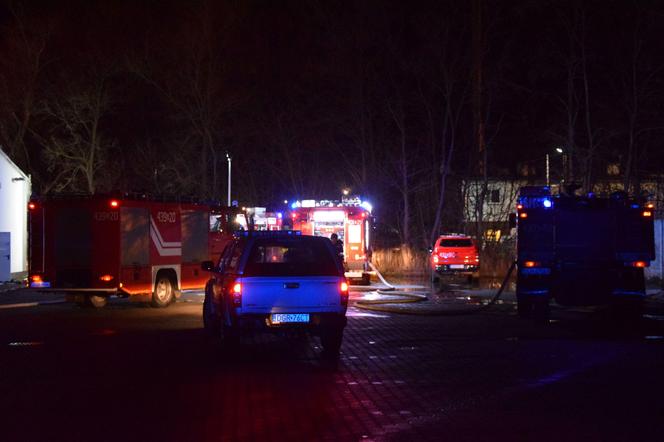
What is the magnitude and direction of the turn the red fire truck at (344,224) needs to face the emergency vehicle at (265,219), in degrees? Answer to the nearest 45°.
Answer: approximately 45° to its left

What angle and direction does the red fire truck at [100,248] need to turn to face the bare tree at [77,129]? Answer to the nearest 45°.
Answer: approximately 45° to its left

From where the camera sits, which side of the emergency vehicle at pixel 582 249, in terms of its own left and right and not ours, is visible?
back

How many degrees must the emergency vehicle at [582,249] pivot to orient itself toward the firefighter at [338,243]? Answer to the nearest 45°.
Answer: approximately 45° to its left

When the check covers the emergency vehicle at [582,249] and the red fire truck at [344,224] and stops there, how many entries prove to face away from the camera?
2

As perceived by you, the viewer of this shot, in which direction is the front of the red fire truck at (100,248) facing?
facing away from the viewer and to the right of the viewer

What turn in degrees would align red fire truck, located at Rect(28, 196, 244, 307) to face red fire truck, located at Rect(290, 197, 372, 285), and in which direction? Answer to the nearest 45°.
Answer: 0° — it already faces it

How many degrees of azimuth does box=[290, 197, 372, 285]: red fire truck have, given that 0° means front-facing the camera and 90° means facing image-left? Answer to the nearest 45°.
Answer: approximately 180°

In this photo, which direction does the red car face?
away from the camera

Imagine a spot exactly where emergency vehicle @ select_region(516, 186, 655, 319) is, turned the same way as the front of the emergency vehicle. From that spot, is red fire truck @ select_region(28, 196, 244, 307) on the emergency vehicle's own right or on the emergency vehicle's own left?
on the emergency vehicle's own left

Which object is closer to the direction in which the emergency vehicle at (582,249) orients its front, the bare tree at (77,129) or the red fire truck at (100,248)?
the bare tree
